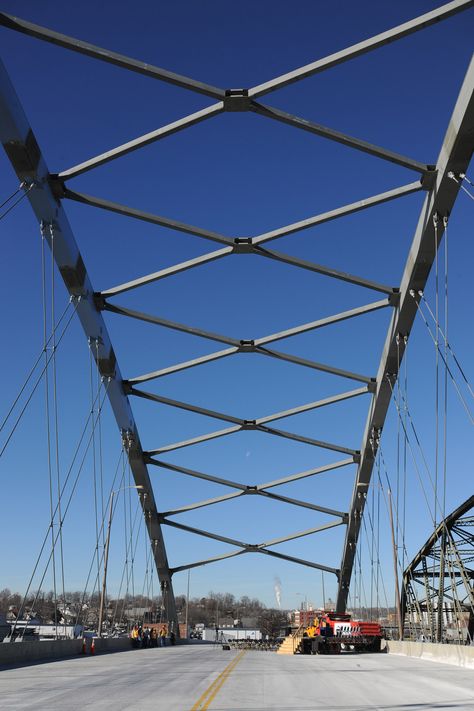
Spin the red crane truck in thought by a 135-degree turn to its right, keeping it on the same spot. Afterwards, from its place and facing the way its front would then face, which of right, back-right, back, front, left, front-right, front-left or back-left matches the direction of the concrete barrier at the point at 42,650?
back-left

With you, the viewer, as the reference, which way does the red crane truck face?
facing the viewer and to the left of the viewer
